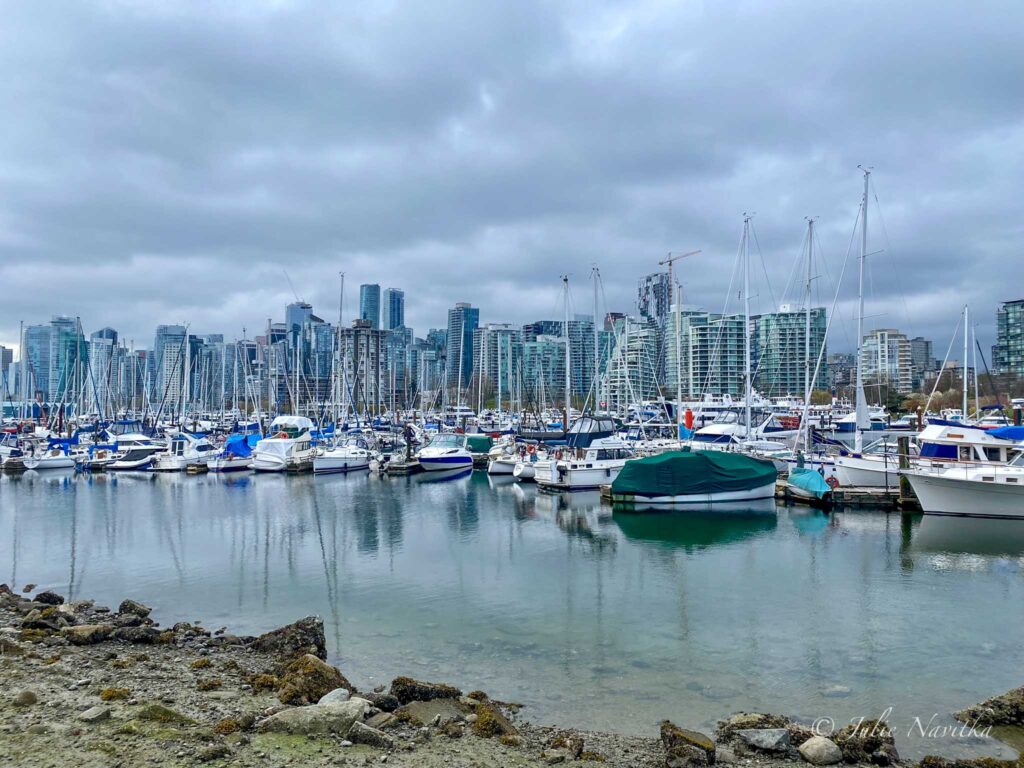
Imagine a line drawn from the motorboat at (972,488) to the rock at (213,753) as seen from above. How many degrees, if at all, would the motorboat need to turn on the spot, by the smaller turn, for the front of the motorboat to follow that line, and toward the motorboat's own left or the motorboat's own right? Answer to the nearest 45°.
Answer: approximately 90° to the motorboat's own left

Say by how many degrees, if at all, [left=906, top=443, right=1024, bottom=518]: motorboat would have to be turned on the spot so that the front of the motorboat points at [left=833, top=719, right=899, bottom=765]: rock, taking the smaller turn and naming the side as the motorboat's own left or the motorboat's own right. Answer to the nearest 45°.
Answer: approximately 90° to the motorboat's own left

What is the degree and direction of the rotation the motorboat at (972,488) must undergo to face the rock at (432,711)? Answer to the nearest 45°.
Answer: approximately 90° to its left

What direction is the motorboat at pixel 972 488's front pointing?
to the viewer's left
